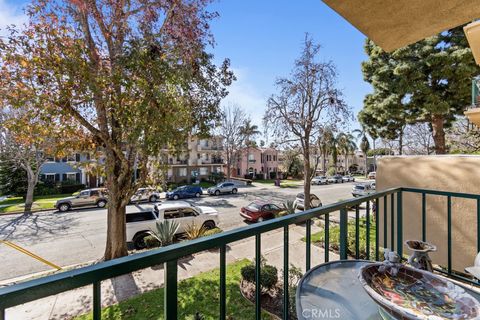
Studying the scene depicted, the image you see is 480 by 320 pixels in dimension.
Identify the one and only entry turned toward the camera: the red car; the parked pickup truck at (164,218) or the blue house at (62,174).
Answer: the blue house

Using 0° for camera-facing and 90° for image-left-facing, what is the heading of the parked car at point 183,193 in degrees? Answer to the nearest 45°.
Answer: approximately 45°

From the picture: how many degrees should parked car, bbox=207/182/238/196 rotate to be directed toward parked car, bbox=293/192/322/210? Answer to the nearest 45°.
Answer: approximately 90° to its left

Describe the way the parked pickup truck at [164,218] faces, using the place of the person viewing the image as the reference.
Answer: facing away from the viewer and to the right of the viewer

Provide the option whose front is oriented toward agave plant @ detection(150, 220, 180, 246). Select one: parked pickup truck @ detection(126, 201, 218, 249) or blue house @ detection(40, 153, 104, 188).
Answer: the blue house

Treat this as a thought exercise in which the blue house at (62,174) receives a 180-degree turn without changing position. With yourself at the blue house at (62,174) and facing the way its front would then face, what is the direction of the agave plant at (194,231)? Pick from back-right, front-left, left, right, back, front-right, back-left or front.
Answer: back

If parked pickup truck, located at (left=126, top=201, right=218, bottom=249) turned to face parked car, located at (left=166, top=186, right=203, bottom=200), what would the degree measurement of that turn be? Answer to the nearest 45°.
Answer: approximately 45° to its left

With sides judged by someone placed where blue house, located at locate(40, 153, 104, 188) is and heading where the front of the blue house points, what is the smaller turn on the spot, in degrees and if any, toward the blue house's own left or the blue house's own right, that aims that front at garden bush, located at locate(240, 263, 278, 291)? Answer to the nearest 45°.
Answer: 0° — it already faces it

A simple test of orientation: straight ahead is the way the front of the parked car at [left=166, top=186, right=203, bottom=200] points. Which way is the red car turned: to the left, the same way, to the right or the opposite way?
the opposite way

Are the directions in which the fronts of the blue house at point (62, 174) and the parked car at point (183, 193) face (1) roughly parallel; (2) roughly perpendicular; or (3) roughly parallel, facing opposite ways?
roughly perpendicular

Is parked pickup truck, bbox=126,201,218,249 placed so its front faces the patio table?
no

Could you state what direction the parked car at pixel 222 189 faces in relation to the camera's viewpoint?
facing the viewer and to the left of the viewer

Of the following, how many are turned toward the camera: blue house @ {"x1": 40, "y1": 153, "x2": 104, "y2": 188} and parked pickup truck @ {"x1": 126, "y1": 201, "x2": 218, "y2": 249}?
1

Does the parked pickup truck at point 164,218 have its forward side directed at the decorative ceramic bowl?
no

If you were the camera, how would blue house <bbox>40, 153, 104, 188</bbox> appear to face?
facing the viewer

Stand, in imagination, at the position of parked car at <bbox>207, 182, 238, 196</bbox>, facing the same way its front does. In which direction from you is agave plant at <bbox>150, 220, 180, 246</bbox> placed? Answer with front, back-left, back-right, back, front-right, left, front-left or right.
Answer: front-left

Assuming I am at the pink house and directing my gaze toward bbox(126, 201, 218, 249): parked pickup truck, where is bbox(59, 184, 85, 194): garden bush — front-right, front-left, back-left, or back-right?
front-right
